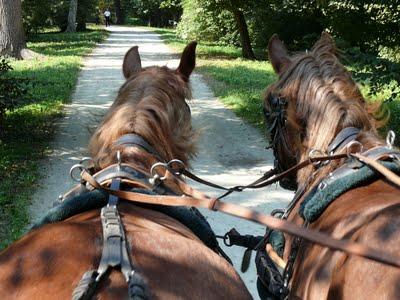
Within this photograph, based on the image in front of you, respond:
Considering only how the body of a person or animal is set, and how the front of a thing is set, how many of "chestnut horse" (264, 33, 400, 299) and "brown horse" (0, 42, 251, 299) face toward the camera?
0

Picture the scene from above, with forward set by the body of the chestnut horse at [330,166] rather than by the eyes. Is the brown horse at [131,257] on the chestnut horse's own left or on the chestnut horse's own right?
on the chestnut horse's own left

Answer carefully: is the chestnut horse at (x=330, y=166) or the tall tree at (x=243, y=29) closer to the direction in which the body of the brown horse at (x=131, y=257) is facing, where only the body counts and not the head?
the tall tree

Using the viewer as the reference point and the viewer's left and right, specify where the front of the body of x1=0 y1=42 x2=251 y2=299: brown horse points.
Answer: facing away from the viewer

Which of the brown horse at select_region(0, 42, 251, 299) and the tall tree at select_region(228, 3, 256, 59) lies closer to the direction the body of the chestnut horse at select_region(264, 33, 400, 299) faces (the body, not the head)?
the tall tree

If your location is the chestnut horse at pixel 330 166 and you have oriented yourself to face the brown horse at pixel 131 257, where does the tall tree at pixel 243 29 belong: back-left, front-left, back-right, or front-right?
back-right

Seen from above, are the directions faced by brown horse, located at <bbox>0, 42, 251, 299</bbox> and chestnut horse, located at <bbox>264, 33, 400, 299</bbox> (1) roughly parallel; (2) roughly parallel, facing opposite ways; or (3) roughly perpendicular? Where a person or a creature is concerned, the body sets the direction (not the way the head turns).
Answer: roughly parallel

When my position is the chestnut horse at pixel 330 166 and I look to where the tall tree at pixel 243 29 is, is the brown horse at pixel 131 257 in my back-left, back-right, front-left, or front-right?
back-left

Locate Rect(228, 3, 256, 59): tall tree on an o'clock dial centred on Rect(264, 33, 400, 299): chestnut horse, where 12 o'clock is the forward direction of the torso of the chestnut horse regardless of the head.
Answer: The tall tree is roughly at 1 o'clock from the chestnut horse.

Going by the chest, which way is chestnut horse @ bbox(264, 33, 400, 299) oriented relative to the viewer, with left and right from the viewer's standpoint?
facing away from the viewer and to the left of the viewer

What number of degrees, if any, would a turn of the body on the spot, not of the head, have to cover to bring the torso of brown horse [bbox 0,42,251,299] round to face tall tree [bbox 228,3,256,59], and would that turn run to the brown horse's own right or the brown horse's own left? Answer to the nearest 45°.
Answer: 0° — it already faces it

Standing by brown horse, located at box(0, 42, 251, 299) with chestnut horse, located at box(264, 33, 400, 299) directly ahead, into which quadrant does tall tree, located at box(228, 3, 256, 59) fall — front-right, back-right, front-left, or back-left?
front-left

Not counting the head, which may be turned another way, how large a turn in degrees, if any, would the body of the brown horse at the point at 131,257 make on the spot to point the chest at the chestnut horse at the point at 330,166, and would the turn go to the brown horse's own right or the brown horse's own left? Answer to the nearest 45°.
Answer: approximately 45° to the brown horse's own right
